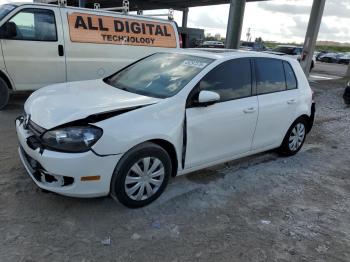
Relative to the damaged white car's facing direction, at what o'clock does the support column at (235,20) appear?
The support column is roughly at 5 o'clock from the damaged white car.

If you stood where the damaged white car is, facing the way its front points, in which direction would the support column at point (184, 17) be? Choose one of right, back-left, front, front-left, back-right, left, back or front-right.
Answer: back-right

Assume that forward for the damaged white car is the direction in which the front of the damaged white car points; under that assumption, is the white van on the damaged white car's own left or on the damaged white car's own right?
on the damaged white car's own right

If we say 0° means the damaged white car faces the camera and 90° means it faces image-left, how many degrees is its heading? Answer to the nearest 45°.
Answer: approximately 45°

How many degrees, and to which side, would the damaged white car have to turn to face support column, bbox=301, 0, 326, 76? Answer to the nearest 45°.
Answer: approximately 180°

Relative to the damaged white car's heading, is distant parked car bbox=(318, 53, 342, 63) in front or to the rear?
to the rear

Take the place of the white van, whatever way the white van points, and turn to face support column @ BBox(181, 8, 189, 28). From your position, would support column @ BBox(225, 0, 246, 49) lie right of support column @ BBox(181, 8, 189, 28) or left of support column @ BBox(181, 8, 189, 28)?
right

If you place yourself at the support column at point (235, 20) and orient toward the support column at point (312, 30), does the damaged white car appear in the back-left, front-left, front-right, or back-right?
back-right
